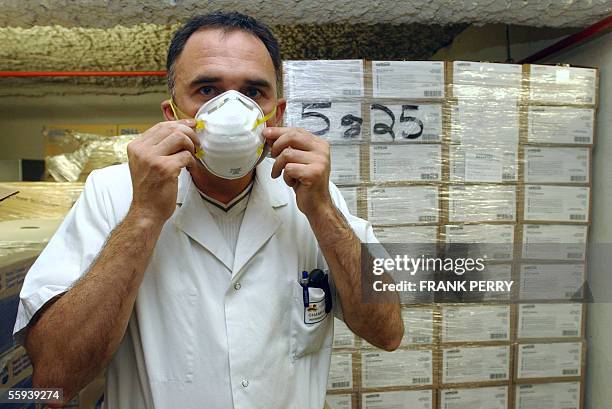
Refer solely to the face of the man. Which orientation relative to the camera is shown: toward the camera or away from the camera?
toward the camera

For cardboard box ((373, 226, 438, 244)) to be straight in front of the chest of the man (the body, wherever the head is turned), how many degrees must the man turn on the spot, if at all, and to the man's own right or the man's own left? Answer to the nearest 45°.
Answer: approximately 135° to the man's own left

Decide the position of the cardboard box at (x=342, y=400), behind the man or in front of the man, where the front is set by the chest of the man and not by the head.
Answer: behind

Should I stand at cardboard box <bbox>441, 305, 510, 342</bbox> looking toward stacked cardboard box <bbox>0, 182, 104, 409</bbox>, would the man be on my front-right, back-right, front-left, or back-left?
front-left

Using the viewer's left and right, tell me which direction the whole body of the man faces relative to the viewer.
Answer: facing the viewer

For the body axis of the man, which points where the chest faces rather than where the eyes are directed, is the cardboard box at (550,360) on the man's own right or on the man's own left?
on the man's own left
